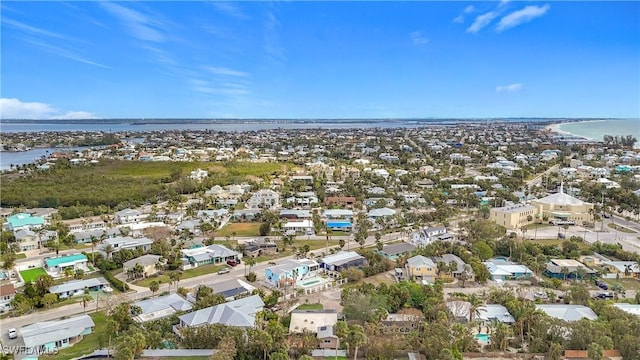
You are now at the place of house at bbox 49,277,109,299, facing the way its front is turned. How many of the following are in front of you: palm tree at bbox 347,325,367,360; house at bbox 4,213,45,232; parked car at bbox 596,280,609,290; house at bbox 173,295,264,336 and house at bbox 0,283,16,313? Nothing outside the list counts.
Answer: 3

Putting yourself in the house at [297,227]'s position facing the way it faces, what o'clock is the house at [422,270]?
the house at [422,270] is roughly at 11 o'clock from the house at [297,227].

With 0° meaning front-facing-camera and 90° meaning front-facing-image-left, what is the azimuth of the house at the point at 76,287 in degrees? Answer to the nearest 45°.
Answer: approximately 315°

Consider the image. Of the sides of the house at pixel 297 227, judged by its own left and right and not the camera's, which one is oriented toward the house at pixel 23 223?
right

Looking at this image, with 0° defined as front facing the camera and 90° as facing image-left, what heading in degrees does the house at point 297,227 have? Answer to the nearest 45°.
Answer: approximately 0°

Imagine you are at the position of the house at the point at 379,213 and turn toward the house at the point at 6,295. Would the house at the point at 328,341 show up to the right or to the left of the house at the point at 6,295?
left

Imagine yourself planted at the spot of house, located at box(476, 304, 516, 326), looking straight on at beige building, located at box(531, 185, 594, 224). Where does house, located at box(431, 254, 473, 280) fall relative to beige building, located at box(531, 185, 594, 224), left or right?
left

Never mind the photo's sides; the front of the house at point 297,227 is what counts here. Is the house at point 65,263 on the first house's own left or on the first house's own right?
on the first house's own right

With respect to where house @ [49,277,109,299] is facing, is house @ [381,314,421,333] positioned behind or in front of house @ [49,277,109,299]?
in front

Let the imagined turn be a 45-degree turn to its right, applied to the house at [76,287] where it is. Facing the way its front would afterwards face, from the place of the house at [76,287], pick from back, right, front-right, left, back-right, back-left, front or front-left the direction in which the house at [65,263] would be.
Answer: back
